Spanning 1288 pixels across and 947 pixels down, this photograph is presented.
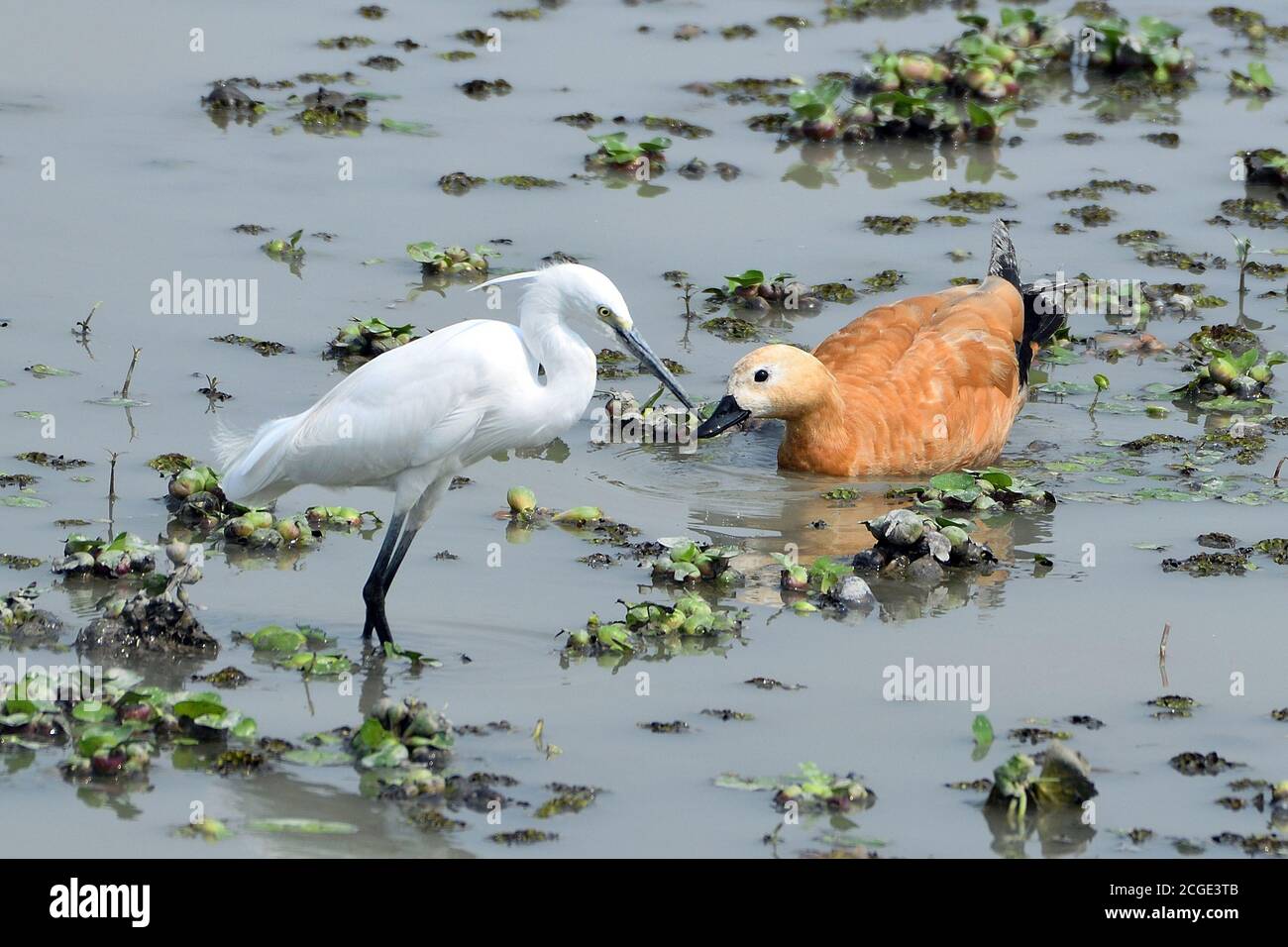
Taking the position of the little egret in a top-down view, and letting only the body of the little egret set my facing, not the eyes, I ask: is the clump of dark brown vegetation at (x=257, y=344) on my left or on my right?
on my left

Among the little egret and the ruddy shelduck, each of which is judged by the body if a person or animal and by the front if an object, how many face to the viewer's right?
1

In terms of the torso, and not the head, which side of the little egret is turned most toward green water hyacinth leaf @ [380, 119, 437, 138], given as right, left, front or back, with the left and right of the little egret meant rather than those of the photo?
left

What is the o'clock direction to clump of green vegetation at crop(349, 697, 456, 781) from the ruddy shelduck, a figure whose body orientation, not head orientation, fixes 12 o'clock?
The clump of green vegetation is roughly at 11 o'clock from the ruddy shelduck.

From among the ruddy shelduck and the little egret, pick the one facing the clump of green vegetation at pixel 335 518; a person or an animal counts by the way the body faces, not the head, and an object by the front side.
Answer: the ruddy shelduck

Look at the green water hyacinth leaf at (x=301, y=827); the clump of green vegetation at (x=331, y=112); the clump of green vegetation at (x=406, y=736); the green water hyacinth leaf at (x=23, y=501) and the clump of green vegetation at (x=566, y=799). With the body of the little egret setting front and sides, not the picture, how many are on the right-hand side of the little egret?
3

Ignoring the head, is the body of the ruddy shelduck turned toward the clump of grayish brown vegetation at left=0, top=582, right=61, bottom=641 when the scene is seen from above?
yes

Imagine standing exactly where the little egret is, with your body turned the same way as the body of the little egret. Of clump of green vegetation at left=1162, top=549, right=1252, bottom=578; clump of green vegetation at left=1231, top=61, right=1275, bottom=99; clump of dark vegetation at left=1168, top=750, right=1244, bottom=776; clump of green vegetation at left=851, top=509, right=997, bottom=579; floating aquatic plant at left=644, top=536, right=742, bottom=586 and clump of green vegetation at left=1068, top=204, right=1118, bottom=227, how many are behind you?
0

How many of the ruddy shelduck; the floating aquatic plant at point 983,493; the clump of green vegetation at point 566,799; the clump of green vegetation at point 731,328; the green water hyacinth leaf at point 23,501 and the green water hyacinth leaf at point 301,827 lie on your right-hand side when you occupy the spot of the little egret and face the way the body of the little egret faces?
2

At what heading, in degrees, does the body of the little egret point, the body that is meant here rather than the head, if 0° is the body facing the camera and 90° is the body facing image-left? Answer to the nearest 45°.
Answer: approximately 270°

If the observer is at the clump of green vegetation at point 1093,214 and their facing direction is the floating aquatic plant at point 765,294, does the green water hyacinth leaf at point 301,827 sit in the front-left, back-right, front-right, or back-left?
front-left

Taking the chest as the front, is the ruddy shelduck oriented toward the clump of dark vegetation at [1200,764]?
no

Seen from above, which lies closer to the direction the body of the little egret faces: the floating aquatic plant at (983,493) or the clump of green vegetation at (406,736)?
the floating aquatic plant

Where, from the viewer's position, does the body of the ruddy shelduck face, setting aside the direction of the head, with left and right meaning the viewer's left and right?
facing the viewer and to the left of the viewer

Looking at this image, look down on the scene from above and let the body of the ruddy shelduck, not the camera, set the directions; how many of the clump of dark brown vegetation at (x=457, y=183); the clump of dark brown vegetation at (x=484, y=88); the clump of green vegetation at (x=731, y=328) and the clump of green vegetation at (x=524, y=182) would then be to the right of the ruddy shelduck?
4

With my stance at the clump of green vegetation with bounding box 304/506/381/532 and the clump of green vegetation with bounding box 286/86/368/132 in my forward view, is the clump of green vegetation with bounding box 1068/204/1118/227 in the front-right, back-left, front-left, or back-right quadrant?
front-right

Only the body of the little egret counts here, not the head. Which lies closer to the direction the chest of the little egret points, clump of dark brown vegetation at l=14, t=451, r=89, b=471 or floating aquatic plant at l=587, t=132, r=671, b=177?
the floating aquatic plant

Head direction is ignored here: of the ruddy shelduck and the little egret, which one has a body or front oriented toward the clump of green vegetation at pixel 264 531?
the ruddy shelduck
